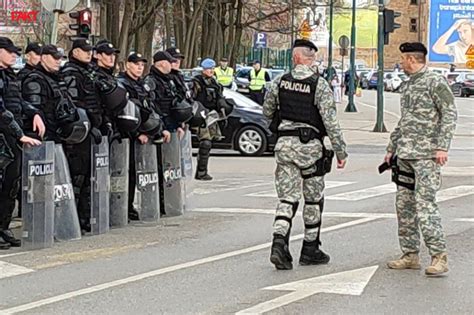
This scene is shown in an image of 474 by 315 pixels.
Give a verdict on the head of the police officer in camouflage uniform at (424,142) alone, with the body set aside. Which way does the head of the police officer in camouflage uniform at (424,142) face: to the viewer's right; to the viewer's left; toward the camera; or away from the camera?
to the viewer's left

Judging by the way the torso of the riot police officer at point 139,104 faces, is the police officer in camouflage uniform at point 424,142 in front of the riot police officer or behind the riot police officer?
in front

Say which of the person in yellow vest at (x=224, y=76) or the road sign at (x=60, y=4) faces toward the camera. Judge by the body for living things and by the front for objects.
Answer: the person in yellow vest

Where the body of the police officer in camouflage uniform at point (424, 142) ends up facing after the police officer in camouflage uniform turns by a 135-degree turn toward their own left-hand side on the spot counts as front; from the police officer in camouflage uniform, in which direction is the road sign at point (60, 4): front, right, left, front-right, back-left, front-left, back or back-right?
back-left

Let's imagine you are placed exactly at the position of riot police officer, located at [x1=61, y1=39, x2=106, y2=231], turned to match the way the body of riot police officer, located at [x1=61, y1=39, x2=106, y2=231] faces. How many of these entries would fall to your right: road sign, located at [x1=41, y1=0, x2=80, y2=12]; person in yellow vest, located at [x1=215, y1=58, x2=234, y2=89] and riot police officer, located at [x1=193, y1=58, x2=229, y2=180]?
0

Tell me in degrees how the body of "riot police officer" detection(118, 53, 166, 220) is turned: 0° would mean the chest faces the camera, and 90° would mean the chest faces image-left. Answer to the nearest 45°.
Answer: approximately 315°

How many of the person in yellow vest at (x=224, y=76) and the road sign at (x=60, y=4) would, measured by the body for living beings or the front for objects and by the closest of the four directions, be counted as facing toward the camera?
1

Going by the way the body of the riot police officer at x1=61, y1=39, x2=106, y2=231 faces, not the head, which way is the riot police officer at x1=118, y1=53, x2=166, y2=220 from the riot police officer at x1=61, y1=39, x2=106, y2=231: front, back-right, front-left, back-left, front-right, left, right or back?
left

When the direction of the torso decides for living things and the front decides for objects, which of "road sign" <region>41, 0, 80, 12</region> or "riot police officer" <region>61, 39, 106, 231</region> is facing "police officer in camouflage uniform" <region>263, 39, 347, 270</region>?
the riot police officer

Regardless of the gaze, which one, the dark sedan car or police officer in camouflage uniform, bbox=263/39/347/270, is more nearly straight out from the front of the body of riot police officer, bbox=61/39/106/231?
the police officer in camouflage uniform

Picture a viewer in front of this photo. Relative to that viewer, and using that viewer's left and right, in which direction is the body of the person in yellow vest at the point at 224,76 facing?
facing the viewer

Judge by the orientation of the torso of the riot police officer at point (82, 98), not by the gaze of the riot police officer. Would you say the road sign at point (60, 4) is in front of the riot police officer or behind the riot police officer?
behind

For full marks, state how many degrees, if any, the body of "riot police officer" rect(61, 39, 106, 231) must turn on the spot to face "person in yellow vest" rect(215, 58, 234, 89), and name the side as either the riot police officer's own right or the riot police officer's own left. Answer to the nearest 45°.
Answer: approximately 135° to the riot police officer's own left
